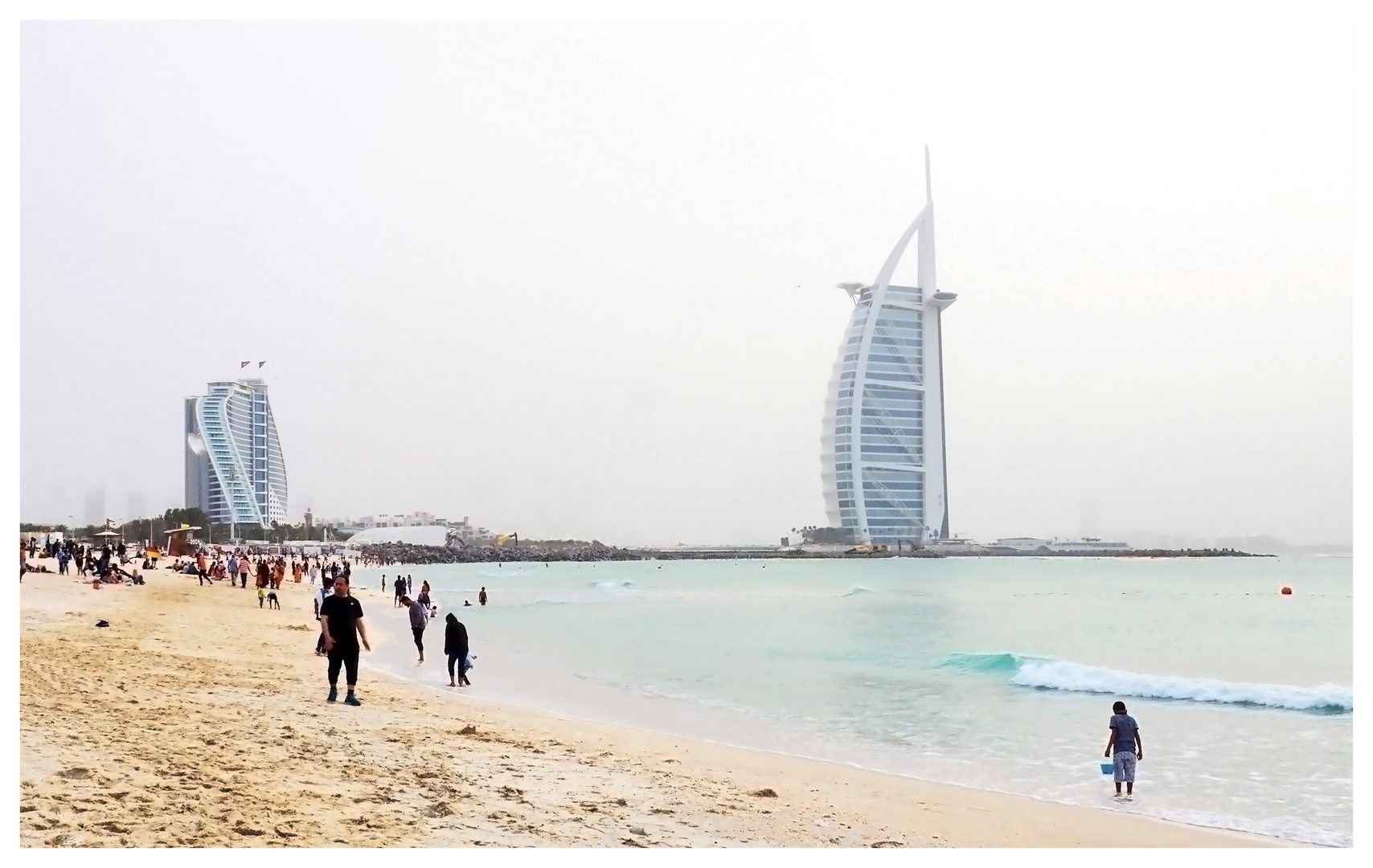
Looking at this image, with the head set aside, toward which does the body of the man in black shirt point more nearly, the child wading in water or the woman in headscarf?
the child wading in water

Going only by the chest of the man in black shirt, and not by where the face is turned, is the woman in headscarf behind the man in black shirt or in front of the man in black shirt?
behind

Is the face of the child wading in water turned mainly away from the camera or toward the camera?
away from the camera

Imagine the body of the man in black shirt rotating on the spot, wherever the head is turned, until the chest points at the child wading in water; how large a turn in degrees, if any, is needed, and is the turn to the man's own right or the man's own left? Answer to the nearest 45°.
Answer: approximately 45° to the man's own left

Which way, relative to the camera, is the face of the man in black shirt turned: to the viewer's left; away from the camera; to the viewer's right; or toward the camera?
toward the camera

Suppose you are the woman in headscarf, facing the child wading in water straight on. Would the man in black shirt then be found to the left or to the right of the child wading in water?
right

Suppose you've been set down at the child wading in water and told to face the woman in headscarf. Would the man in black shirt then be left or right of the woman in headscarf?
left

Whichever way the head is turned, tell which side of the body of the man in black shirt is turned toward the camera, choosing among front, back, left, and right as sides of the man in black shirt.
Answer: front
